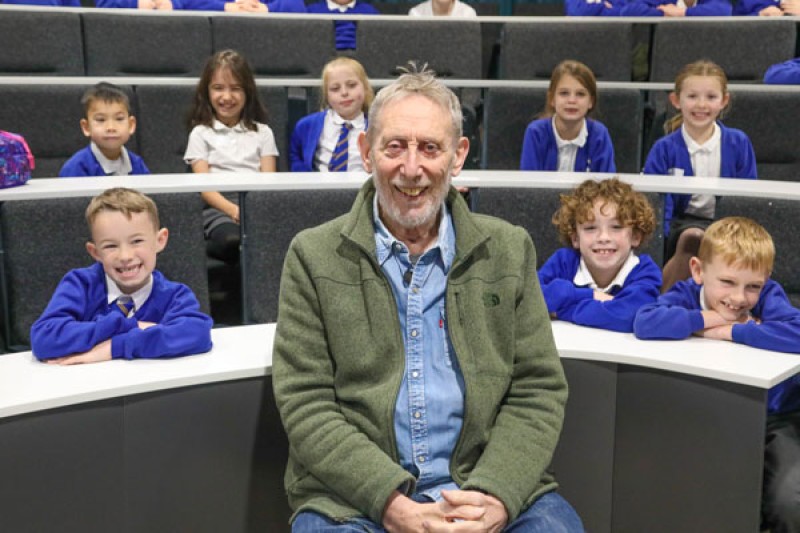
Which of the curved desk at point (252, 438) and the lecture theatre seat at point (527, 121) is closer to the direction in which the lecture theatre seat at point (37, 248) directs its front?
the curved desk

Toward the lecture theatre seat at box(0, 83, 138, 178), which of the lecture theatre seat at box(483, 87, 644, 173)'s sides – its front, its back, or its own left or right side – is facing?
right

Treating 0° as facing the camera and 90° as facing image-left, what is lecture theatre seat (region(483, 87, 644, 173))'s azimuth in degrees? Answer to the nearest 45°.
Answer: approximately 0°

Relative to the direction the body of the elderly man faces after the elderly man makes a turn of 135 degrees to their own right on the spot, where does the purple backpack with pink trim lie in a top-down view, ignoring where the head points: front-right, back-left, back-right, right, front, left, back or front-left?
front

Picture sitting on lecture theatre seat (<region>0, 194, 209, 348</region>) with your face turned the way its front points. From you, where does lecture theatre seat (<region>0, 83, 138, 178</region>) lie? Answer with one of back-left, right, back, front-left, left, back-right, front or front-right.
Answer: back

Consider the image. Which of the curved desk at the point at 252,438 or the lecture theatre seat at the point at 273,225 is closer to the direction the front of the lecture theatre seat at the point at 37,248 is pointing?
the curved desk
